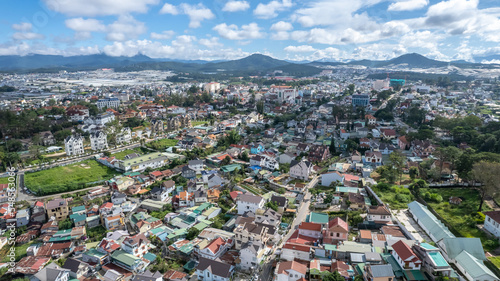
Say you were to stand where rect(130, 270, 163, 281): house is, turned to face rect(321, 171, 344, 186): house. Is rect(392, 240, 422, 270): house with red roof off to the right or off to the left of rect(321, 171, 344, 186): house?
right

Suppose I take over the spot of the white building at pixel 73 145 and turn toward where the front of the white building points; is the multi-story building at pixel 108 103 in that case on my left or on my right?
on my left

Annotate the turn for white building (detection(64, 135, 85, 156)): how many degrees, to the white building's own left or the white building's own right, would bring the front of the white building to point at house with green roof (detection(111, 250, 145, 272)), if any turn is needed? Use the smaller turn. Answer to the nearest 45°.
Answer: approximately 45° to the white building's own right

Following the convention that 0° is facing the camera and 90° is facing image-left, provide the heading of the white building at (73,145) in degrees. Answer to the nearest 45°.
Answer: approximately 315°

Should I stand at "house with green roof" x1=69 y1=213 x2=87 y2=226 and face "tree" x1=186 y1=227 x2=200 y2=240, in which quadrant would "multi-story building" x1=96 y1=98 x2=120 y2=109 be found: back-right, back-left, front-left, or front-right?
back-left
